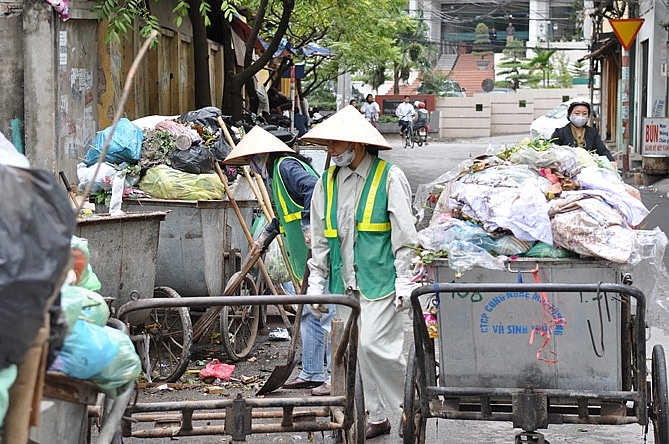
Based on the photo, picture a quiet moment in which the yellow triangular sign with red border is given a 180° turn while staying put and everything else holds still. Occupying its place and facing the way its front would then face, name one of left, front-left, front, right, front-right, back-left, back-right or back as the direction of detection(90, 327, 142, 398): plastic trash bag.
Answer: back

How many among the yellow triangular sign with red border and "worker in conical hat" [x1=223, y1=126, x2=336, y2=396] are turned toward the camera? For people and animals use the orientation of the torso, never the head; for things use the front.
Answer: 1

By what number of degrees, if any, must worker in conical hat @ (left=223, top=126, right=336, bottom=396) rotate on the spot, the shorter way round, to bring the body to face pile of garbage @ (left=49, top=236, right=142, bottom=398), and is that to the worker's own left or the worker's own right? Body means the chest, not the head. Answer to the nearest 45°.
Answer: approximately 90° to the worker's own left

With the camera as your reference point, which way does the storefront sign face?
facing the viewer

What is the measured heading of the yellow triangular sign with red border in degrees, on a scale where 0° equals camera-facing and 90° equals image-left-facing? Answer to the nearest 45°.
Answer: approximately 0°

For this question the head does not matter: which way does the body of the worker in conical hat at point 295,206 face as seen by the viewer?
to the viewer's left

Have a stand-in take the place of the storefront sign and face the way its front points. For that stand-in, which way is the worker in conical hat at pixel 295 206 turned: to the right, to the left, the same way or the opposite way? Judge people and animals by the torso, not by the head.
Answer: to the right

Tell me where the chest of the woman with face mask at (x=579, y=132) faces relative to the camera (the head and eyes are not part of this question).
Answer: toward the camera

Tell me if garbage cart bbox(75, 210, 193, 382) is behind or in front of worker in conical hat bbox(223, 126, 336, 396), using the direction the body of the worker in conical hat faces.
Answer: in front

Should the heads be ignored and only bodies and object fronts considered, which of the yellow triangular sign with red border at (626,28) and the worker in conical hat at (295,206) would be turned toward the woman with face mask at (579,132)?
the yellow triangular sign with red border

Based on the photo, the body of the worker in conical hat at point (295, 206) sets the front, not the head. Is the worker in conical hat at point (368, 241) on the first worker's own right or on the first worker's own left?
on the first worker's own left
